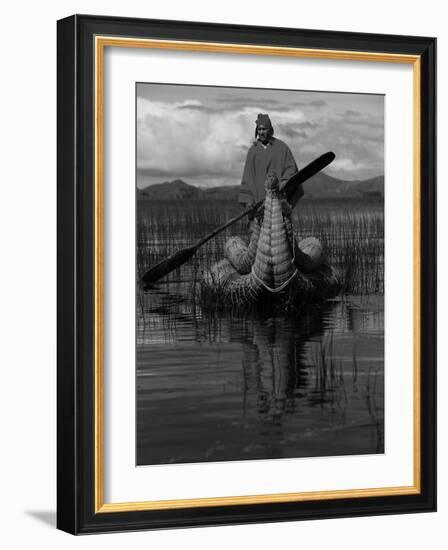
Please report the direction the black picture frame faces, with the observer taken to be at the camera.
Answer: facing the viewer and to the right of the viewer
